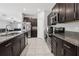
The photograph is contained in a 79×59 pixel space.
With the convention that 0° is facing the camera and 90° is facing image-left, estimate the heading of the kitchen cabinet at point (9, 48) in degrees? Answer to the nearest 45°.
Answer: approximately 315°
